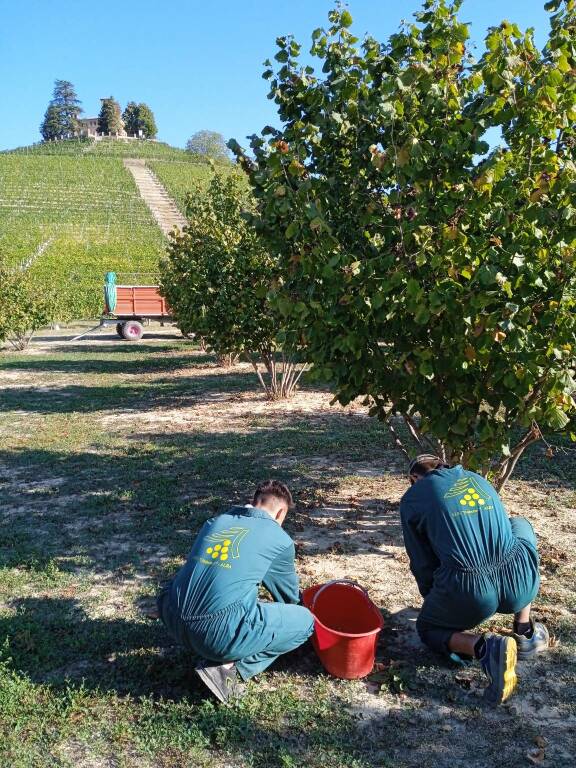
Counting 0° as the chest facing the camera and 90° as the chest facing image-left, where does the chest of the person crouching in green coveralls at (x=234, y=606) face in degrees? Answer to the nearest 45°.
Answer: approximately 225°

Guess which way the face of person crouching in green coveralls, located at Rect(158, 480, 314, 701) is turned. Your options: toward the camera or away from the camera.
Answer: away from the camera

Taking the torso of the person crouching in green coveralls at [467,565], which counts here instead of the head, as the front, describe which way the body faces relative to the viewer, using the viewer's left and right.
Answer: facing away from the viewer and to the left of the viewer

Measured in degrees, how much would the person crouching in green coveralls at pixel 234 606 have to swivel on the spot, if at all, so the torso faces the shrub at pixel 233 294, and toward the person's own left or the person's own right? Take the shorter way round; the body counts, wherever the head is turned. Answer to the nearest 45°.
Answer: approximately 45° to the person's own left

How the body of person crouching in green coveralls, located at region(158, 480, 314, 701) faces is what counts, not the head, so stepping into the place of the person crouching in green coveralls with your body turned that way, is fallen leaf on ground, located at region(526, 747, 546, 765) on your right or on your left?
on your right

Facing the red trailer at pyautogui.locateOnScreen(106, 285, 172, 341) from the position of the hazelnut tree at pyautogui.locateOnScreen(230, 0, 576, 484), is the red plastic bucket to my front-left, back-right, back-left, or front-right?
back-left

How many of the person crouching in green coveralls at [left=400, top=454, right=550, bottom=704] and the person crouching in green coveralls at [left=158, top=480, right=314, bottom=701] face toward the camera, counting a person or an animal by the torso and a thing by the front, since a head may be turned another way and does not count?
0

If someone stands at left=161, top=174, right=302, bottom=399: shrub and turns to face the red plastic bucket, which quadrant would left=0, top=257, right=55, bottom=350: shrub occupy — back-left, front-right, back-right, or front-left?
back-right

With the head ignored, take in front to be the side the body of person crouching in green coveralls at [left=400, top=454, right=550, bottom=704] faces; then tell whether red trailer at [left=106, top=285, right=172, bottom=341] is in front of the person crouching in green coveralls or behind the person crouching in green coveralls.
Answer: in front
